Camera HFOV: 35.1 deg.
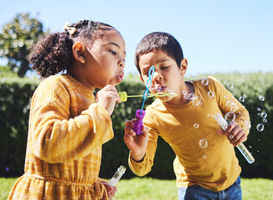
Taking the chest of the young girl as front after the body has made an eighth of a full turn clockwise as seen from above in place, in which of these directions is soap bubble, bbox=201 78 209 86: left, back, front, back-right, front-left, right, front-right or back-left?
left

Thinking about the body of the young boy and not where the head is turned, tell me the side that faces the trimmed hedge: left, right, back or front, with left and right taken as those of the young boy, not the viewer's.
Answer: back

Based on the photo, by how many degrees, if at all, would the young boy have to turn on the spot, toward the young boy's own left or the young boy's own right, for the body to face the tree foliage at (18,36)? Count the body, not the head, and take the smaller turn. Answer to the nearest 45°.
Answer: approximately 135° to the young boy's own right

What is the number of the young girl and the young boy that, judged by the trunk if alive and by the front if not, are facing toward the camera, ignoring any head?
1

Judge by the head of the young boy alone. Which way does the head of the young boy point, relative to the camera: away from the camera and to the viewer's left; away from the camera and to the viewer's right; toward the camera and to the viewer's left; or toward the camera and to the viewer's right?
toward the camera and to the viewer's left

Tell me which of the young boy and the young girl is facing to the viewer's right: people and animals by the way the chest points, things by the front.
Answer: the young girl

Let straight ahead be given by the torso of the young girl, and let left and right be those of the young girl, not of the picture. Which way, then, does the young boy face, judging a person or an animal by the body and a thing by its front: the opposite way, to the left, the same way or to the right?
to the right

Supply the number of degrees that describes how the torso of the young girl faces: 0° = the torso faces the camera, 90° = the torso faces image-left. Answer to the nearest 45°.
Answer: approximately 270°

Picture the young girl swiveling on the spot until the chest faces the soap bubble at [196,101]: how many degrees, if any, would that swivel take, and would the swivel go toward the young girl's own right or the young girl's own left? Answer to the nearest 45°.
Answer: approximately 45° to the young girl's own left

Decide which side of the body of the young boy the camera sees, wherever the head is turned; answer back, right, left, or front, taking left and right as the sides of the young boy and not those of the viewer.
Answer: front
